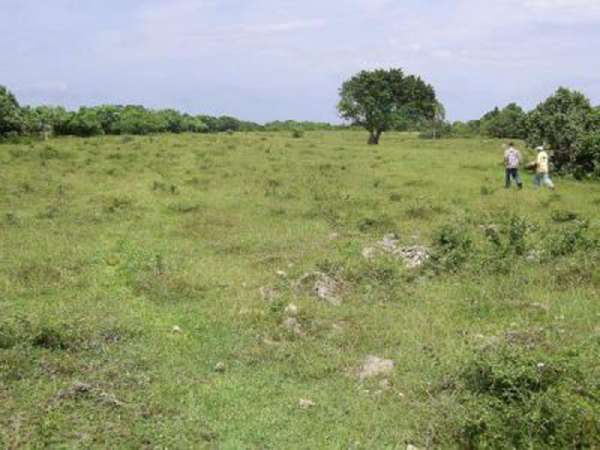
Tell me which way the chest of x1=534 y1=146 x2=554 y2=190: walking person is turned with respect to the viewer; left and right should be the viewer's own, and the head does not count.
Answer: facing to the left of the viewer

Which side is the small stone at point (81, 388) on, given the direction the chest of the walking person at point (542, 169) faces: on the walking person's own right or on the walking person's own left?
on the walking person's own left

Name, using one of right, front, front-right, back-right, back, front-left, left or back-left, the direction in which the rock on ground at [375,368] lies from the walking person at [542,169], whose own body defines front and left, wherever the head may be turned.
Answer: left

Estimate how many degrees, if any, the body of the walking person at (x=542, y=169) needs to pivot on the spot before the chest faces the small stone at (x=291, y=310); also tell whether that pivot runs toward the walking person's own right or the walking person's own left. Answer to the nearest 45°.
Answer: approximately 90° to the walking person's own left

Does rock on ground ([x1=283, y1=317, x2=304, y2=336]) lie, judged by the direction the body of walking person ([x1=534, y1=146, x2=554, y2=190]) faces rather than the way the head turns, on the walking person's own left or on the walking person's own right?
on the walking person's own left

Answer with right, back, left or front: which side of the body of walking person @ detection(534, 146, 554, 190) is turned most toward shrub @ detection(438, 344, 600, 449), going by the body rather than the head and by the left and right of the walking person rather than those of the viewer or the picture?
left

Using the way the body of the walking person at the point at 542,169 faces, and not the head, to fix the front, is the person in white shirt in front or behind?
in front

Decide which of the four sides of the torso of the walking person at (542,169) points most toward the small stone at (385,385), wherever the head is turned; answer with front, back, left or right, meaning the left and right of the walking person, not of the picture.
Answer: left

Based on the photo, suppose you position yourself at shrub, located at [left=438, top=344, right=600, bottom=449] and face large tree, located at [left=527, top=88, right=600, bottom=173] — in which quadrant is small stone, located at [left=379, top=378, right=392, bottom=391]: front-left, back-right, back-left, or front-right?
front-left

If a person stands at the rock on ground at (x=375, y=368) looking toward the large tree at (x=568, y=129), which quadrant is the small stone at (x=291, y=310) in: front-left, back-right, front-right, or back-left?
front-left
